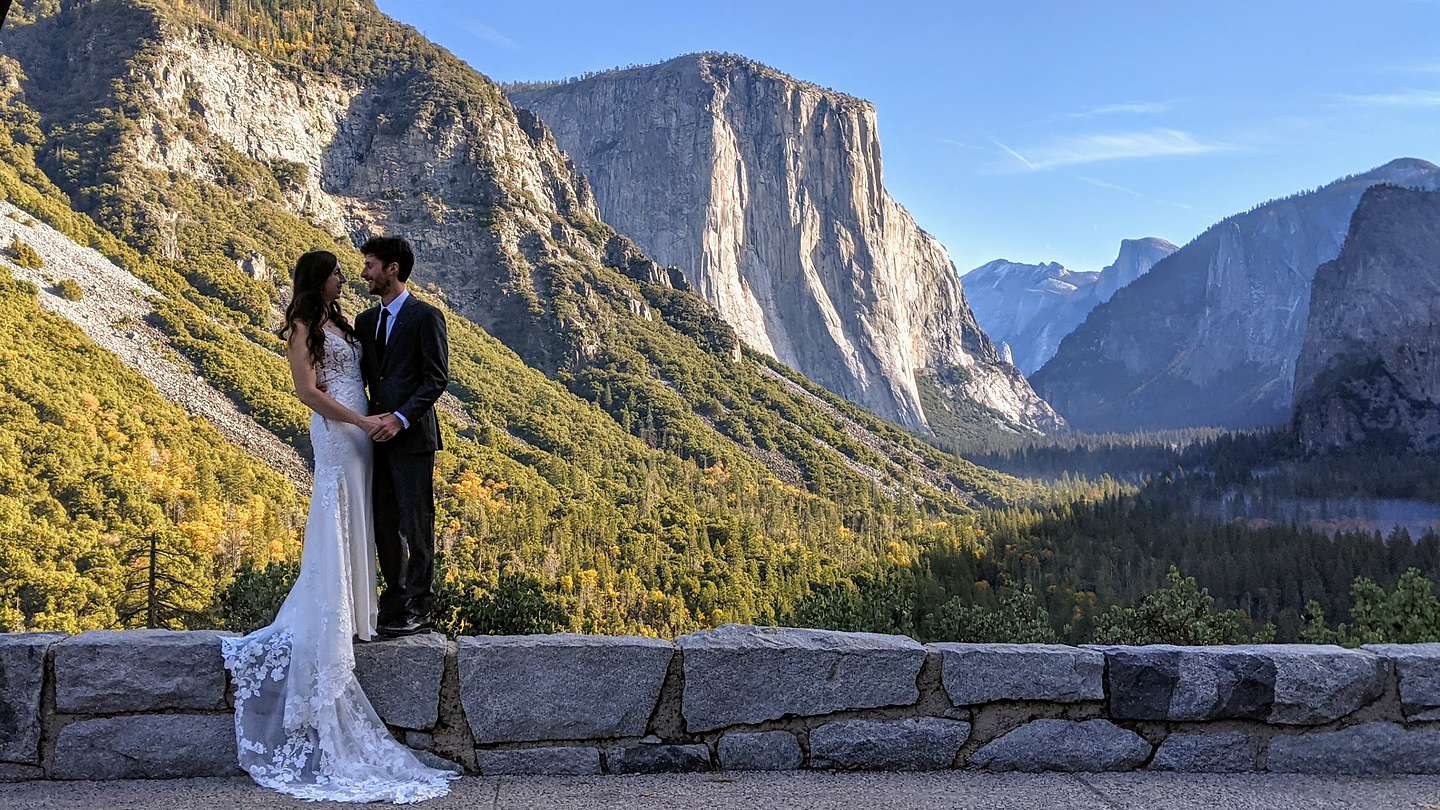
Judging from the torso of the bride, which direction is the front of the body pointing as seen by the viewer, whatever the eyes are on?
to the viewer's right

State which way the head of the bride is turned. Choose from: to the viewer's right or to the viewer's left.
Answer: to the viewer's right

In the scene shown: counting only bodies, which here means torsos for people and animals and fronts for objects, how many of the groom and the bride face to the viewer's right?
1

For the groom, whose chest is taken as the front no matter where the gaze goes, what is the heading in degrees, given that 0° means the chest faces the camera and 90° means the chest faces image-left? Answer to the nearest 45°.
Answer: approximately 45°
